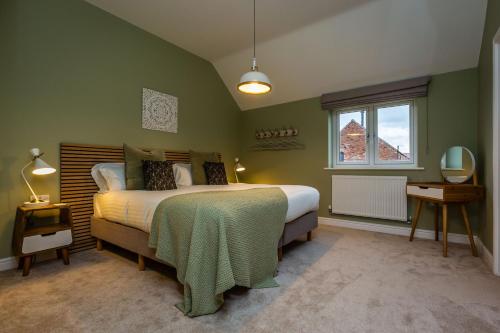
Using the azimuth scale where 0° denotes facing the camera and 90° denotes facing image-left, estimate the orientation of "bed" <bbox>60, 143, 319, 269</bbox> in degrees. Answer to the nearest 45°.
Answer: approximately 315°

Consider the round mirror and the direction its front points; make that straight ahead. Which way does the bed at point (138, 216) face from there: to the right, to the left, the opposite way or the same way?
to the left

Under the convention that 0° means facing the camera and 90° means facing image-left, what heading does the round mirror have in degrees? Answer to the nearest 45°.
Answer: approximately 0°

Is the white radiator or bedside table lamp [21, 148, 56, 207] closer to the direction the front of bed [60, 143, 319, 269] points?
the white radiator

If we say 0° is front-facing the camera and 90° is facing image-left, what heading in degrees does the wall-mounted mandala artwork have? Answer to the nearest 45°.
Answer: approximately 315°

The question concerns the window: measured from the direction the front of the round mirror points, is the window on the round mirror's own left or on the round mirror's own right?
on the round mirror's own right

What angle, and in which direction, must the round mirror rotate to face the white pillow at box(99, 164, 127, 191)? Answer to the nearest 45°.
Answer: approximately 45° to its right

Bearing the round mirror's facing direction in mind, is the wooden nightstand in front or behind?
in front

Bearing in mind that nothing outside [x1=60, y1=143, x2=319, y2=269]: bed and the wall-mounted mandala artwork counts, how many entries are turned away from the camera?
0

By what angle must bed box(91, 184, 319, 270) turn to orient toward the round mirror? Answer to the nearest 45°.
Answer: approximately 45° to its left

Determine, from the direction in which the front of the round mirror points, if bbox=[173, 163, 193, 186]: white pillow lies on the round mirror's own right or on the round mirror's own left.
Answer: on the round mirror's own right

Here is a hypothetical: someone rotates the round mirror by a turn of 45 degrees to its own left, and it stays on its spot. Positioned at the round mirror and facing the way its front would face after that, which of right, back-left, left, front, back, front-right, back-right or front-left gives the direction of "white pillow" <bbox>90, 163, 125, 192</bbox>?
right

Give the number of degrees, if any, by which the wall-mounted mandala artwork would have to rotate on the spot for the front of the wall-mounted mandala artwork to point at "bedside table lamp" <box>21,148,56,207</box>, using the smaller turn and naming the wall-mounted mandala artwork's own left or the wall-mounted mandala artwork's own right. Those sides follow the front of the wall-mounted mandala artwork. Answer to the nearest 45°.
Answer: approximately 90° to the wall-mounted mandala artwork's own right

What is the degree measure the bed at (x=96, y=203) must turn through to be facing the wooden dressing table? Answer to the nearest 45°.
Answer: approximately 45° to its left

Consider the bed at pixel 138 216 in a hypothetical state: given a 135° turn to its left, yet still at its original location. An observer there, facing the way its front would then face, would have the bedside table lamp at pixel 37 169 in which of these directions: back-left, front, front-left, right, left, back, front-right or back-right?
left
